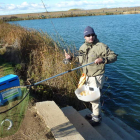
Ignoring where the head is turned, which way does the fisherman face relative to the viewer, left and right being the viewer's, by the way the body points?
facing the viewer and to the left of the viewer
